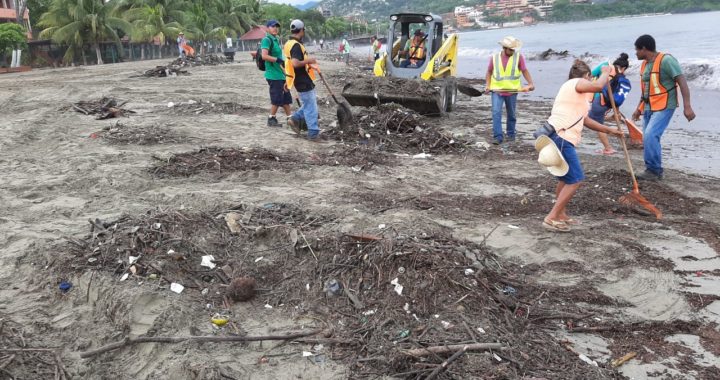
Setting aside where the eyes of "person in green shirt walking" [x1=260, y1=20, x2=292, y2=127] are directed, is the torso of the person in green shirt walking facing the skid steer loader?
no

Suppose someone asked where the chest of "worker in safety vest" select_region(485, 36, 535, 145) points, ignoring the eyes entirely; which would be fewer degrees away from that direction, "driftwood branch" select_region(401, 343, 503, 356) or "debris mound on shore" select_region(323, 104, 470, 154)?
the driftwood branch

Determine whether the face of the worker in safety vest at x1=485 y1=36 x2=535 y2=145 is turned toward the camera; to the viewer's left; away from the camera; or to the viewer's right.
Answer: toward the camera

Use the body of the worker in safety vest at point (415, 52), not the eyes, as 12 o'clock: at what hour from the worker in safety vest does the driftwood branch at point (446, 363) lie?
The driftwood branch is roughly at 12 o'clock from the worker in safety vest.

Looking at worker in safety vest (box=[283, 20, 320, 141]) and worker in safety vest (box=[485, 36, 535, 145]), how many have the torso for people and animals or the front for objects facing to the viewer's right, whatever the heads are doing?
1

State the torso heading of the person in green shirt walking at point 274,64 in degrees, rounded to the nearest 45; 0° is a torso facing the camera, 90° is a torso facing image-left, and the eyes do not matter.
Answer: approximately 315°

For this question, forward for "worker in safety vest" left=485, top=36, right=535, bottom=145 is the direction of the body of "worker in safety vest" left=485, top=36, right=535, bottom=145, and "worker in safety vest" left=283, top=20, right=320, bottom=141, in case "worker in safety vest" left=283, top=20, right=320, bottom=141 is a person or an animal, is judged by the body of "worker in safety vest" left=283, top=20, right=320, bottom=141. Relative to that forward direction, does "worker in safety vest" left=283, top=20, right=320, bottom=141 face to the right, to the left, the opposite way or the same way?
to the left

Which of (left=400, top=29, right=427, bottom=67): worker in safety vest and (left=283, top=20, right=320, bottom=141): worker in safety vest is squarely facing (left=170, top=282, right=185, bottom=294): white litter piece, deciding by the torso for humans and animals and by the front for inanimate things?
(left=400, top=29, right=427, bottom=67): worker in safety vest

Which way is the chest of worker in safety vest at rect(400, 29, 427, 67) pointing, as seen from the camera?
toward the camera

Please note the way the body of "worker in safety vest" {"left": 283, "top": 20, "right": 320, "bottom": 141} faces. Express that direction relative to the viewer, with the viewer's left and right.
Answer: facing to the right of the viewer

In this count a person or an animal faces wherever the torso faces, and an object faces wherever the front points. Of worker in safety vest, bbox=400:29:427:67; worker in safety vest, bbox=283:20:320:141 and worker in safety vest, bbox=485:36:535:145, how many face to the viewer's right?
1

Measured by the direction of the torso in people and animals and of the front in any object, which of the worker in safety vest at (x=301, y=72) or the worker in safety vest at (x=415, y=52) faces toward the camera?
the worker in safety vest at (x=415, y=52)

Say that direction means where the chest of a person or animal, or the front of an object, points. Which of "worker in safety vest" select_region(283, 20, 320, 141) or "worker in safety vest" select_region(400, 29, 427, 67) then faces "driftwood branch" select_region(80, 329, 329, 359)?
"worker in safety vest" select_region(400, 29, 427, 67)

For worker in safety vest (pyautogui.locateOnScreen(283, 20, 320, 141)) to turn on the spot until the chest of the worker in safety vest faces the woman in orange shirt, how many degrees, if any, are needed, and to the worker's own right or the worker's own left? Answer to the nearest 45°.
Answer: approximately 45° to the worker's own right

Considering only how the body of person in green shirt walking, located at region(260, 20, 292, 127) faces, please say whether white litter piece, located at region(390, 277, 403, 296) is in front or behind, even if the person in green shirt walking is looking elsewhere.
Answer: in front

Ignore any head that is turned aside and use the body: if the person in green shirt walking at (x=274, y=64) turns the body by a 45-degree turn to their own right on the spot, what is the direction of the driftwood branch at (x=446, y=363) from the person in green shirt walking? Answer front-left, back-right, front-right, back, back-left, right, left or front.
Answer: front

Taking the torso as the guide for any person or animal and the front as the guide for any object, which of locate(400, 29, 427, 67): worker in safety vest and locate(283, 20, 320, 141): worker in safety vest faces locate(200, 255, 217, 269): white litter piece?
locate(400, 29, 427, 67): worker in safety vest

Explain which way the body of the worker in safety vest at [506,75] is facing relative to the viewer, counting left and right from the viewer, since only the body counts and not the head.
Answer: facing the viewer

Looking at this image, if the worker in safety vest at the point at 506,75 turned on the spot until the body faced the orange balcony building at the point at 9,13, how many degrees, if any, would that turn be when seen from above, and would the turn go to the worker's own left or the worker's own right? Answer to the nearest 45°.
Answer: approximately 135° to the worker's own right

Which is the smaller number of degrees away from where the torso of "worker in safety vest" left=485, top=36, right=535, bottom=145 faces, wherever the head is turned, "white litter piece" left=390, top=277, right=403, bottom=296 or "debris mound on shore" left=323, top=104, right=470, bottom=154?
the white litter piece

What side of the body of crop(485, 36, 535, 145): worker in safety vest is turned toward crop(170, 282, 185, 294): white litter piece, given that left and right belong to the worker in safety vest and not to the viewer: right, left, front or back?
front

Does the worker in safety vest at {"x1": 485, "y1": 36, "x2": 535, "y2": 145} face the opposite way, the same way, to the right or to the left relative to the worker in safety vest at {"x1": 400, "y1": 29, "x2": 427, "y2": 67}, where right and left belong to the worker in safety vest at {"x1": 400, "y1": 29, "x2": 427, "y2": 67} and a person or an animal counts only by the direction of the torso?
the same way
